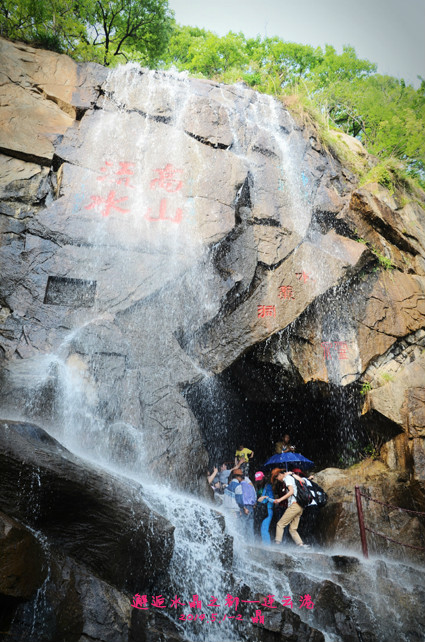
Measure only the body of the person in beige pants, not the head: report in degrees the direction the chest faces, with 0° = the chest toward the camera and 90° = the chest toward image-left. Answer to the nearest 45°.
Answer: approximately 90°

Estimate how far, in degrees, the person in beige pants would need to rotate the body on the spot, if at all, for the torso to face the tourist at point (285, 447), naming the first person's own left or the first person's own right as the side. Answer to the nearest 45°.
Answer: approximately 90° to the first person's own right

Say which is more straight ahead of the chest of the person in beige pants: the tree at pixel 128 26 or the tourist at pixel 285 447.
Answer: the tree

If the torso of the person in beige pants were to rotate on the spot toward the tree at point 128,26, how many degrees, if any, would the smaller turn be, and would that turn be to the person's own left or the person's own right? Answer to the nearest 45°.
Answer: approximately 45° to the person's own right
